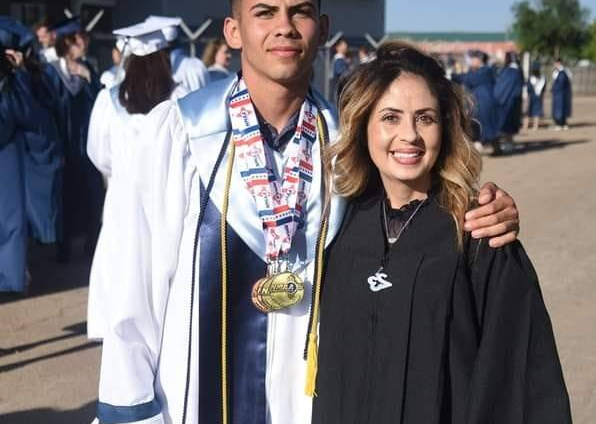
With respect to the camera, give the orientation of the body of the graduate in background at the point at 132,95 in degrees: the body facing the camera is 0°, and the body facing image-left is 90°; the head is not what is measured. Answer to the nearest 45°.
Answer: approximately 180°

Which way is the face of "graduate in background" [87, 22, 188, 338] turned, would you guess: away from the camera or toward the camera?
away from the camera

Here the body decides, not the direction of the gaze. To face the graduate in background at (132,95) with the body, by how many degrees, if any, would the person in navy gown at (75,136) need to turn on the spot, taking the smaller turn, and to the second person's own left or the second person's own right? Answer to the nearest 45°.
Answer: approximately 45° to the second person's own right

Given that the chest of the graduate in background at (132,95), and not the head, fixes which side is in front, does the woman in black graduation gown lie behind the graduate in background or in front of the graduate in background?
behind

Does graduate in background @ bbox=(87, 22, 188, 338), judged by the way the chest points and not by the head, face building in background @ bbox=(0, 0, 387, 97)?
yes

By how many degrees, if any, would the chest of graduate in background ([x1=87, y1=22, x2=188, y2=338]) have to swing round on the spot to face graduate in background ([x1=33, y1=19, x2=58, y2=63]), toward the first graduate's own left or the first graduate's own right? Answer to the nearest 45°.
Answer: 0° — they already face them
